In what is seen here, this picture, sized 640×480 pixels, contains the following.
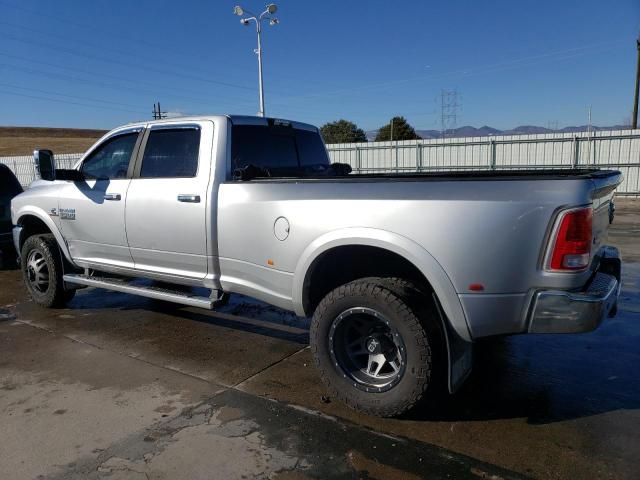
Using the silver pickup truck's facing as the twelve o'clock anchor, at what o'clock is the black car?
The black car is roughly at 12 o'clock from the silver pickup truck.

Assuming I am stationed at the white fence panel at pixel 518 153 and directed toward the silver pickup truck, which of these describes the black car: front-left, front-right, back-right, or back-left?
front-right

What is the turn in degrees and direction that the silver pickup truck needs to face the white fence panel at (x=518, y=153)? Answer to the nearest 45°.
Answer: approximately 90° to its right

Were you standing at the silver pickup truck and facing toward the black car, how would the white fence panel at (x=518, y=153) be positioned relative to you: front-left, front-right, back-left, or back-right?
front-right

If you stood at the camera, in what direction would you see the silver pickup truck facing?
facing away from the viewer and to the left of the viewer

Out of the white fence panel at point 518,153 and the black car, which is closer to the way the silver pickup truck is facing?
the black car
